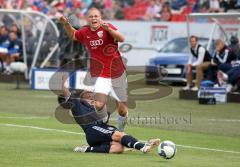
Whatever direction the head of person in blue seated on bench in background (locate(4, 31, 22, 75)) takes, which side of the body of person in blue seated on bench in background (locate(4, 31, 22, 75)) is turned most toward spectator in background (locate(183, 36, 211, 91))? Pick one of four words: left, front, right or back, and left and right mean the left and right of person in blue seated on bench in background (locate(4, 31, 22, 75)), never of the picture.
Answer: left

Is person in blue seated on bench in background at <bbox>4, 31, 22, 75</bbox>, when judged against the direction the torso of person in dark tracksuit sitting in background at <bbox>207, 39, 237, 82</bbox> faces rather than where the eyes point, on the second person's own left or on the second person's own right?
on the second person's own right

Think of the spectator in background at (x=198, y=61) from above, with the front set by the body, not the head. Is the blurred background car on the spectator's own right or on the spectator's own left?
on the spectator's own right

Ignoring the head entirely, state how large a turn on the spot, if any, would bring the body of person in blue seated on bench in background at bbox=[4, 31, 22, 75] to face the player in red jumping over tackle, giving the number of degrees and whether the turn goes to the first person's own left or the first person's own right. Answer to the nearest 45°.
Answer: approximately 45° to the first person's own left

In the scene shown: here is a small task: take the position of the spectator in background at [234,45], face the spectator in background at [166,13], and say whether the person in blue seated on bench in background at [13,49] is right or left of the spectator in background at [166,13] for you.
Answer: left

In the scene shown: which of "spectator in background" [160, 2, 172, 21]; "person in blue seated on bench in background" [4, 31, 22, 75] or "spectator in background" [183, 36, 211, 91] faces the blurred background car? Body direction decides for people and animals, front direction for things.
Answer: "spectator in background" [160, 2, 172, 21]

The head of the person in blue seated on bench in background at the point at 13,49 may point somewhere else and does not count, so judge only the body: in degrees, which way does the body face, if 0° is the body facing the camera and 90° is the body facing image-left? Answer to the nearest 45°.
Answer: approximately 45°

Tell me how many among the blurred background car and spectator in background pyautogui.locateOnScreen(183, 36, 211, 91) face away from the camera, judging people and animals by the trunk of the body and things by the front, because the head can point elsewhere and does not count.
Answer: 0

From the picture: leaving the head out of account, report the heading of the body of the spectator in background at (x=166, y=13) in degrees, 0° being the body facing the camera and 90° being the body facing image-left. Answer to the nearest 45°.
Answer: approximately 0°

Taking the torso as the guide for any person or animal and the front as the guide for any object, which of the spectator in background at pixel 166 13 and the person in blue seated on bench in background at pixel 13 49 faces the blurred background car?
the spectator in background at pixel 166 13

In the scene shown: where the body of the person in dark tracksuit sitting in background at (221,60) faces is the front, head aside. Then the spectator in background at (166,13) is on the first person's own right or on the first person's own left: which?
on the first person's own right
